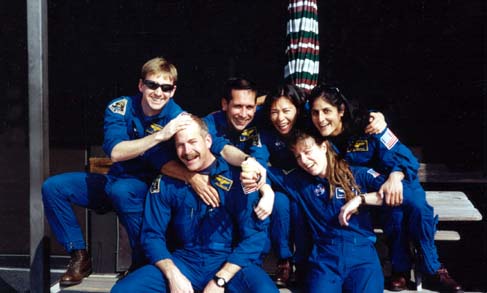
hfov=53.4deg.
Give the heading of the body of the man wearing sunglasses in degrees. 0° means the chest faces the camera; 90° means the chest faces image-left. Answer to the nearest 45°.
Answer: approximately 0°

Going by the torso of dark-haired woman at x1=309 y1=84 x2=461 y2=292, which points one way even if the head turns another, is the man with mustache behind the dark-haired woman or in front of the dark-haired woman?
in front

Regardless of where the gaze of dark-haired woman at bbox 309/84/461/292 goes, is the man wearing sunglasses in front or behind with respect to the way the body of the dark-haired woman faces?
in front

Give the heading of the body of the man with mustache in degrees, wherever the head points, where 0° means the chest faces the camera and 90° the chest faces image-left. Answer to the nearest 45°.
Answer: approximately 0°

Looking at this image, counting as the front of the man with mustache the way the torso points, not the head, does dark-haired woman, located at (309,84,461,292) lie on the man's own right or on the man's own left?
on the man's own left

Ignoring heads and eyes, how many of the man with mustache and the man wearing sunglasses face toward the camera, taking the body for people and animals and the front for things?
2
